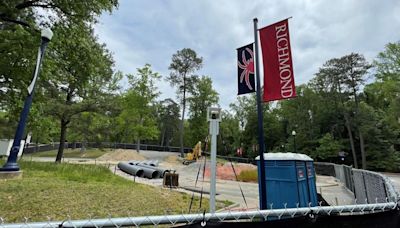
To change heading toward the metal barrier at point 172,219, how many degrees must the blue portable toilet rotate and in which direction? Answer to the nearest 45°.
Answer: approximately 90° to its right

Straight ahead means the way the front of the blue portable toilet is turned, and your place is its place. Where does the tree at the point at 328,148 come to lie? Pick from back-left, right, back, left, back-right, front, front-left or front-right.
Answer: left

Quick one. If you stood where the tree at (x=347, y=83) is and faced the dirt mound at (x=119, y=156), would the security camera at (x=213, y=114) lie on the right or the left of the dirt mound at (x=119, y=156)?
left

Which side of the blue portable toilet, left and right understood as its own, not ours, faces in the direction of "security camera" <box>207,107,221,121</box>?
right

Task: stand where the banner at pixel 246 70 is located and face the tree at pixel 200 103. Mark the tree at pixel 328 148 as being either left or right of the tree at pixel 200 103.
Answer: right
